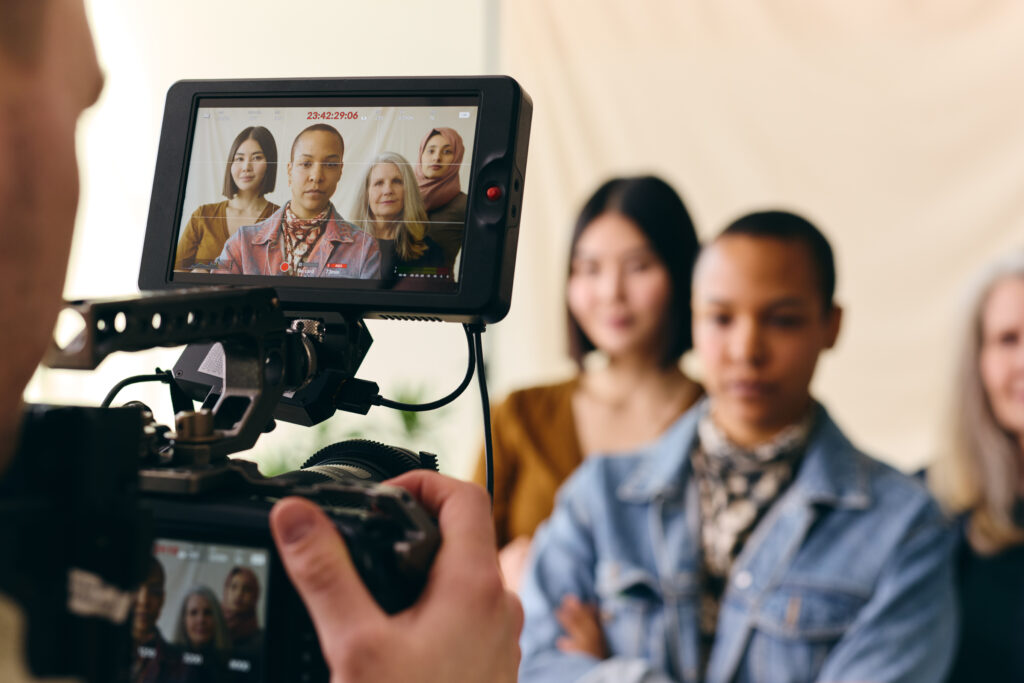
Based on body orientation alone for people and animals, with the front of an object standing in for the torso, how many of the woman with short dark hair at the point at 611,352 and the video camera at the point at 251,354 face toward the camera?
1

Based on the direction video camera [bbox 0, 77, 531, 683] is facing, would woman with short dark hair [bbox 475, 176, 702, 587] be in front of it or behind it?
in front

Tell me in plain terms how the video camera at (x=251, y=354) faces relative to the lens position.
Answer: facing away from the viewer and to the right of the viewer

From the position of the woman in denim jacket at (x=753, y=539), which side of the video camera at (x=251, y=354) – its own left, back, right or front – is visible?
front

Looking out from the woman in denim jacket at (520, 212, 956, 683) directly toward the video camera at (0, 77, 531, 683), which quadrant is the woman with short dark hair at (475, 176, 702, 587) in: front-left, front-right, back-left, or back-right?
back-right

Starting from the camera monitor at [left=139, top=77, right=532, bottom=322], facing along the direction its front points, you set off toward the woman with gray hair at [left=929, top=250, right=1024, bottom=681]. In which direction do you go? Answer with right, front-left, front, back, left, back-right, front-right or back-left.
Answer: back

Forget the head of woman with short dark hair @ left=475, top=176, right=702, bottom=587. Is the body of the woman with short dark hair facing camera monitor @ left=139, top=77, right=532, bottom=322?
yes

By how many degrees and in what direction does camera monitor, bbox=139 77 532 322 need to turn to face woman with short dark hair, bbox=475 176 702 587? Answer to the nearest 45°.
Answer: approximately 180°

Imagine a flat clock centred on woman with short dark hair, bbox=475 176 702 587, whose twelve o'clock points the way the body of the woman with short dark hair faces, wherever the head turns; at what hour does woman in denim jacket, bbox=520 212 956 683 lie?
The woman in denim jacket is roughly at 11 o'clock from the woman with short dark hair.

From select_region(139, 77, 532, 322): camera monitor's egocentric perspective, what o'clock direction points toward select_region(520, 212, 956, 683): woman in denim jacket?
The woman in denim jacket is roughly at 6 o'clock from the camera monitor.
